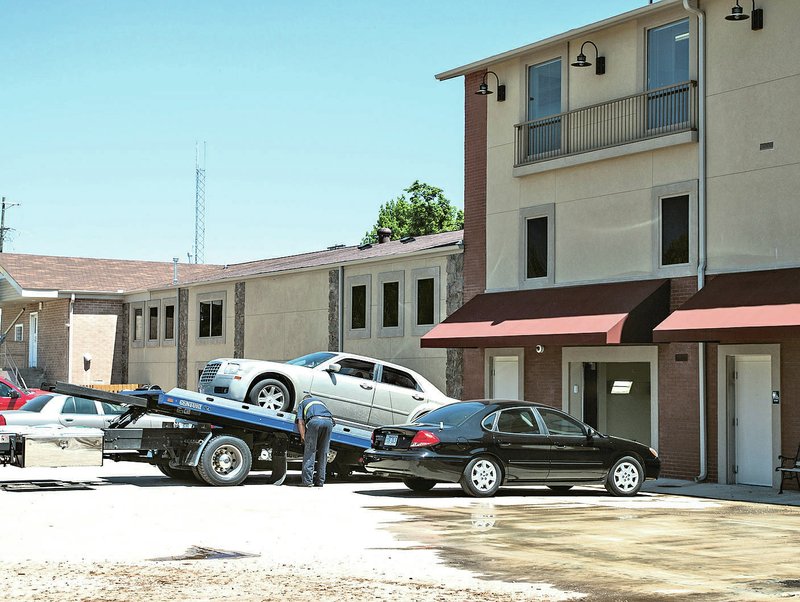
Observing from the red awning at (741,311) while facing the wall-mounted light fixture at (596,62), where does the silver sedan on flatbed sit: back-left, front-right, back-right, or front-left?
front-left

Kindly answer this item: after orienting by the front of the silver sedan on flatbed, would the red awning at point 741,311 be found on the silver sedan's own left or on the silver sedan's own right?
on the silver sedan's own left

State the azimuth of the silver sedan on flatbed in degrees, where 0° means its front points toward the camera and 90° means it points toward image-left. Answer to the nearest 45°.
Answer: approximately 45°

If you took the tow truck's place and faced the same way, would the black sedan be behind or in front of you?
behind

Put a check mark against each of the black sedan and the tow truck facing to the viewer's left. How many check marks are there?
1

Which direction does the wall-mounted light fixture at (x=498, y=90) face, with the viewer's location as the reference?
facing the viewer and to the left of the viewer

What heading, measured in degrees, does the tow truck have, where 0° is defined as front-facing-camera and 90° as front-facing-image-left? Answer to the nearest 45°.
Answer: approximately 90°

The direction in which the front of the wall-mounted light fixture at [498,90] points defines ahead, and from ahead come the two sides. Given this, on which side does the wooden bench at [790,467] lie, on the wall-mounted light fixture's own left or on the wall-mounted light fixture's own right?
on the wall-mounted light fixture's own left

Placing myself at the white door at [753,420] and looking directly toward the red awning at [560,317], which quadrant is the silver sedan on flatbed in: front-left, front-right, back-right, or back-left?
front-left

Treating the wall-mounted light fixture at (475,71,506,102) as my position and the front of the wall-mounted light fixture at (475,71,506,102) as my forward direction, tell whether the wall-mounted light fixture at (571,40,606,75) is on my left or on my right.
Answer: on my left

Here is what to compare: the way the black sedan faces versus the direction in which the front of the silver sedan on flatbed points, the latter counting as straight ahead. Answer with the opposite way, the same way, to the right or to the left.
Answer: the opposite way

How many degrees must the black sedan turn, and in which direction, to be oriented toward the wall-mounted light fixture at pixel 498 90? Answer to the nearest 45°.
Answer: approximately 45° to its left

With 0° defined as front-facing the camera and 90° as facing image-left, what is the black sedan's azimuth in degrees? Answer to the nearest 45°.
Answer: approximately 225°

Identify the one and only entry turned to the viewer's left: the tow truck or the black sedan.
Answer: the tow truck
